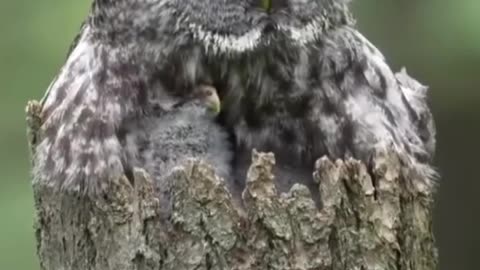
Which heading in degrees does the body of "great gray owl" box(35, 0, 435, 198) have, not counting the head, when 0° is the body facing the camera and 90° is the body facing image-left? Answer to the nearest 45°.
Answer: approximately 0°
